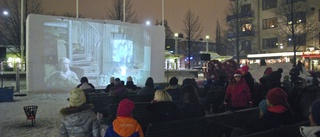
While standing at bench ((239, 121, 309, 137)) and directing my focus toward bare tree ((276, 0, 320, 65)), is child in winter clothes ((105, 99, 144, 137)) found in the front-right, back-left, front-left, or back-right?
back-left

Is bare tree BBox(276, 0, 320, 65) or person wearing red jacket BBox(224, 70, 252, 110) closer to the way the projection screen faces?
the person wearing red jacket

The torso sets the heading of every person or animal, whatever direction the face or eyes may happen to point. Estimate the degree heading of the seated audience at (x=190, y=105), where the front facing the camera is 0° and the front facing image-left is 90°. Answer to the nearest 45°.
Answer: approximately 180°

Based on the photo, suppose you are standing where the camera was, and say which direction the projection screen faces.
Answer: facing the viewer and to the right of the viewer

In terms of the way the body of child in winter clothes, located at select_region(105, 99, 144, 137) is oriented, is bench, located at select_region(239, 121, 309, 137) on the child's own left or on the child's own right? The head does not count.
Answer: on the child's own right

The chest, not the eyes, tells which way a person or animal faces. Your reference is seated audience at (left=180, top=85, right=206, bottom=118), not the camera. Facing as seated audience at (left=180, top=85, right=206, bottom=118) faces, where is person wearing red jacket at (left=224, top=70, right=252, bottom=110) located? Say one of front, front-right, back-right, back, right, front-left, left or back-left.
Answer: front-right

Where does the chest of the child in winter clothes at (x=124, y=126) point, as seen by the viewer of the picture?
away from the camera

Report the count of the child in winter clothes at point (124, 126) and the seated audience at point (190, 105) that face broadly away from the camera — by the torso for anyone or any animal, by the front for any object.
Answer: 2
